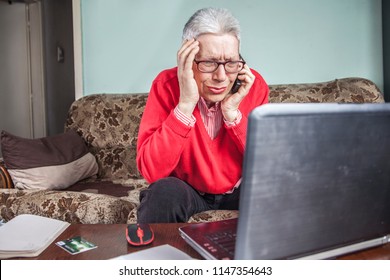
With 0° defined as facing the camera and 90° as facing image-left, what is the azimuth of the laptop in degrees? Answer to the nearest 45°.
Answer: approximately 135°
